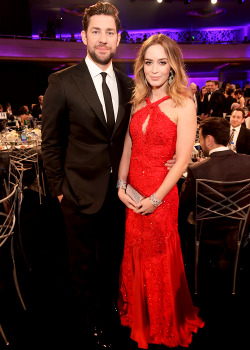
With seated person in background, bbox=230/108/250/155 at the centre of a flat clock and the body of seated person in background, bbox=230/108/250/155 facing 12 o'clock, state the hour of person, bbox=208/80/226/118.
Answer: person, bbox=208/80/226/118 is roughly at 4 o'clock from seated person in background, bbox=230/108/250/155.

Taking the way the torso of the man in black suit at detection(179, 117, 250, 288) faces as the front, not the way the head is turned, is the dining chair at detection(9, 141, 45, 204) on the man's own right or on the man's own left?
on the man's own left

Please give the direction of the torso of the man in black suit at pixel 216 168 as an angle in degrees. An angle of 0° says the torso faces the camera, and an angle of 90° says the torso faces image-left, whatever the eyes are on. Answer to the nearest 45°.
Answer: approximately 180°

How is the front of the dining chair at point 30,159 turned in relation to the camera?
facing away from the viewer and to the left of the viewer

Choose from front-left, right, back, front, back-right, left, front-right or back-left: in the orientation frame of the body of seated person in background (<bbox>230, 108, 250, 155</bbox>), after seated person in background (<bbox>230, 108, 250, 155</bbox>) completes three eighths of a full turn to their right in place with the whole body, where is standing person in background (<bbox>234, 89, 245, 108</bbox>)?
front

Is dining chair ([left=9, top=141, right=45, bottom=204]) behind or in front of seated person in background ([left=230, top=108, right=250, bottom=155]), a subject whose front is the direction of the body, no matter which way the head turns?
in front

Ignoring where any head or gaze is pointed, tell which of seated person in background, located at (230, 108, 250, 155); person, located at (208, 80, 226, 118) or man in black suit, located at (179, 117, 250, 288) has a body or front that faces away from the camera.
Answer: the man in black suit

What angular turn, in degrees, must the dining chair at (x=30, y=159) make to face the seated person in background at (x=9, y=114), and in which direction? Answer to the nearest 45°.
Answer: approximately 45° to its right
